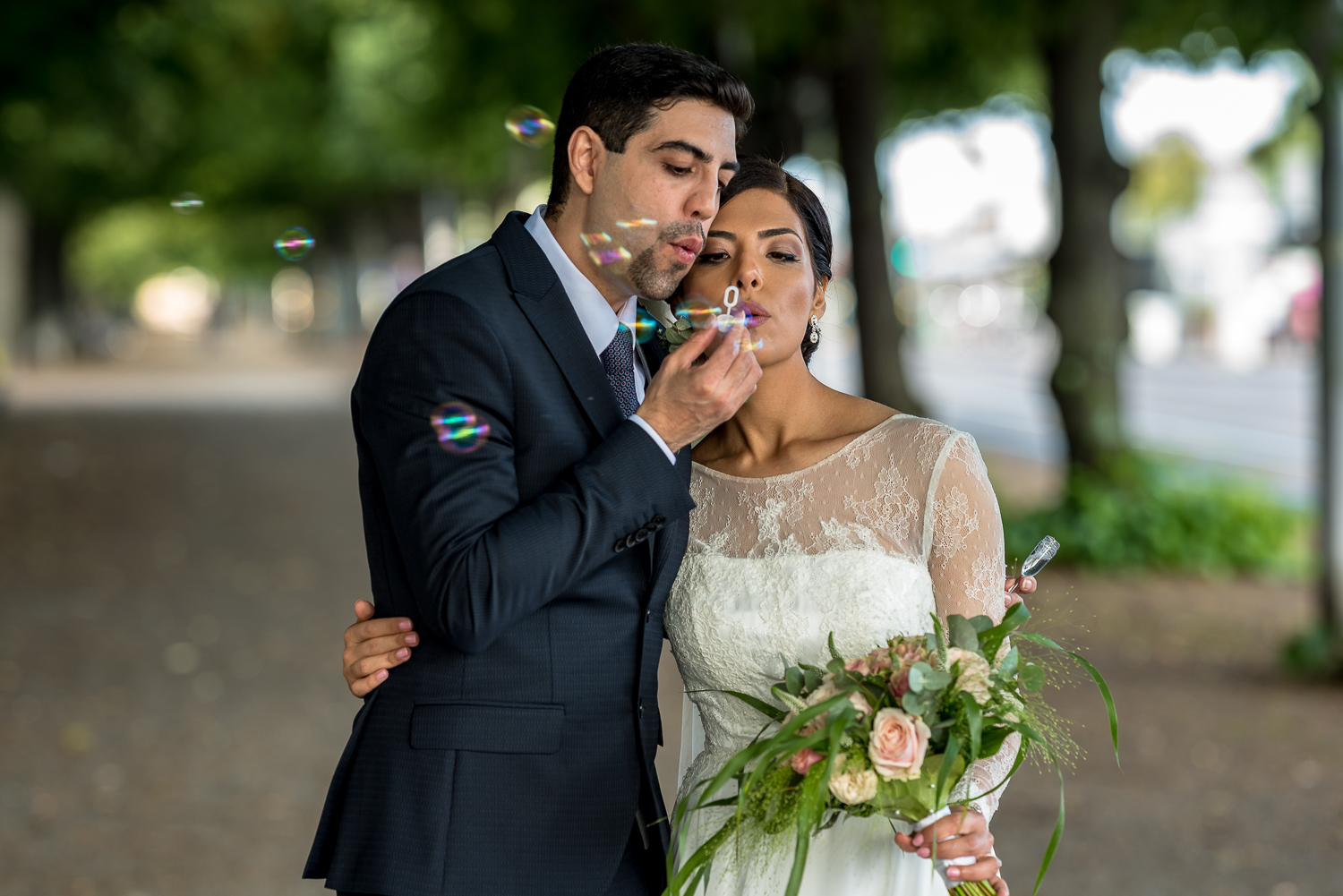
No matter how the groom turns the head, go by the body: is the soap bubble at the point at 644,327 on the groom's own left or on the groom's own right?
on the groom's own left

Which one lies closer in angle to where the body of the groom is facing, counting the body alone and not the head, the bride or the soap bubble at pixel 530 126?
the bride

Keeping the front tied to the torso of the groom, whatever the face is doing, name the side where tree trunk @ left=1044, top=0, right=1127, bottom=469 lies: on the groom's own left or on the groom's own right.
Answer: on the groom's own left

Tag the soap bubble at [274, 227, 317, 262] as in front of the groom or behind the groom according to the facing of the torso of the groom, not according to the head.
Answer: behind

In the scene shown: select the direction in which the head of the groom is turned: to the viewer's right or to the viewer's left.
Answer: to the viewer's right

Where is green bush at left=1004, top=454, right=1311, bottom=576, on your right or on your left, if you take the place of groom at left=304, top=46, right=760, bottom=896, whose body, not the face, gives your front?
on your left

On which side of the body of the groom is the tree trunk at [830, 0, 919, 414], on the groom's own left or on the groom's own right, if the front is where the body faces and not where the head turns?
on the groom's own left

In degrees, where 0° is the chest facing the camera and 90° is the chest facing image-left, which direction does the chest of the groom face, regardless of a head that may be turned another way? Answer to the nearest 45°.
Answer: approximately 315°

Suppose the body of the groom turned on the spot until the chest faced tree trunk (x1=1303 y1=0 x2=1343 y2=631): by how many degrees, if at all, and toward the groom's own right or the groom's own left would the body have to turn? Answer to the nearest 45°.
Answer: approximately 90° to the groom's own left
